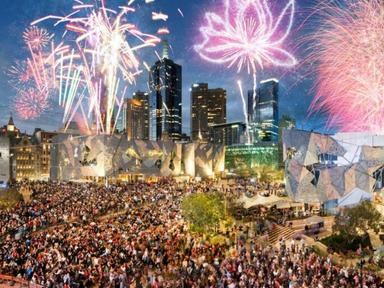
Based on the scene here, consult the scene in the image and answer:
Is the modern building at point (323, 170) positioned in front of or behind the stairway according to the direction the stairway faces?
behind

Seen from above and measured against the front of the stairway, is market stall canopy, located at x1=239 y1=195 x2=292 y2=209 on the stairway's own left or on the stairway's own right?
on the stairway's own right

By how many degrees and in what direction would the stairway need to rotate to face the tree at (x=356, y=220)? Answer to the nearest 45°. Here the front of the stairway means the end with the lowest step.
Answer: approximately 90° to its left

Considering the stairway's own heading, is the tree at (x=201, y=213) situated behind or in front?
in front

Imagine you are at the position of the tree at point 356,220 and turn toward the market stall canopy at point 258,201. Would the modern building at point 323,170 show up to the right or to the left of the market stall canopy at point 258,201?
right

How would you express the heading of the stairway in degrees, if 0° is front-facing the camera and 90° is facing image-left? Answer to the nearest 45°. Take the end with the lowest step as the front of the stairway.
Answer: approximately 315°

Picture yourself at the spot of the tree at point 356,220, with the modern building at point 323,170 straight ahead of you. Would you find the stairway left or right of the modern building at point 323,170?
left

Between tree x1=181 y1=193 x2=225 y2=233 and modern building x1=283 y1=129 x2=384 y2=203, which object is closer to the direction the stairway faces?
the tree
